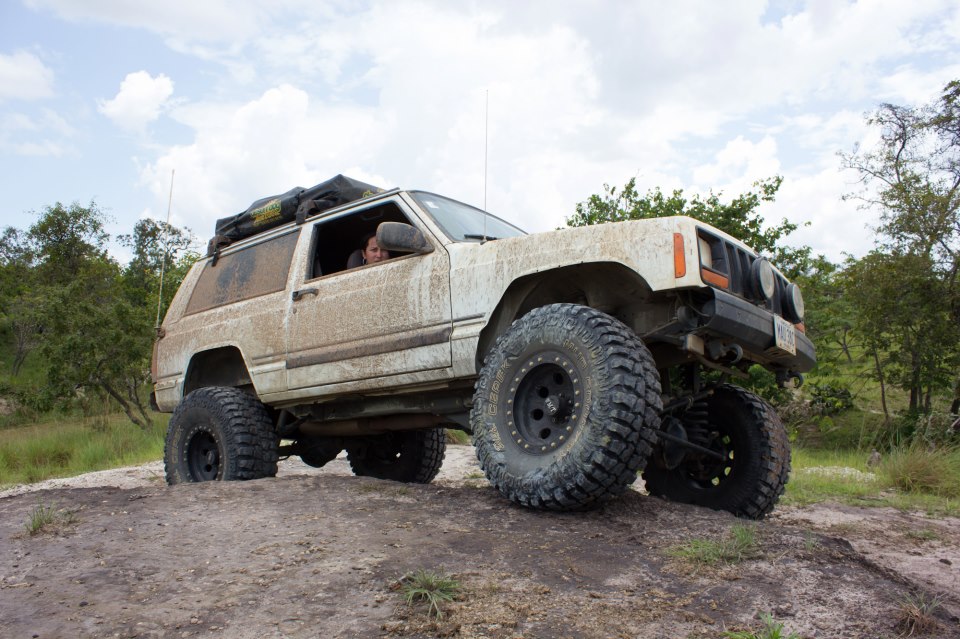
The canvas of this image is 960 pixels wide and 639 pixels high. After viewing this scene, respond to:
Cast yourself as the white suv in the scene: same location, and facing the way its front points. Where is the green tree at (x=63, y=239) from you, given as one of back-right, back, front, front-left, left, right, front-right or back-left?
back

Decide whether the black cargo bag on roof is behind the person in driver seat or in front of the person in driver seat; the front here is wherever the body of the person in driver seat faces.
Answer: behind

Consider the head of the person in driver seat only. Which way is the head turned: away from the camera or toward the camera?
toward the camera

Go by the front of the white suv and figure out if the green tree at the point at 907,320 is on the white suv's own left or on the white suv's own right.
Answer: on the white suv's own left

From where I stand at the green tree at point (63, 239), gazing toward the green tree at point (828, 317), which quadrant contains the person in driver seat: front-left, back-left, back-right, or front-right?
front-right

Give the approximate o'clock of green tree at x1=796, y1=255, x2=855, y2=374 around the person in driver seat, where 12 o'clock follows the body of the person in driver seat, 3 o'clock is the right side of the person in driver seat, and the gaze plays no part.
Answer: The green tree is roughly at 9 o'clock from the person in driver seat.

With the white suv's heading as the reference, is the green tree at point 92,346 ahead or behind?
behind

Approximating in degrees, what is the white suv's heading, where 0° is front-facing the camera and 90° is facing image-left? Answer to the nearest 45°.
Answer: approximately 315°
